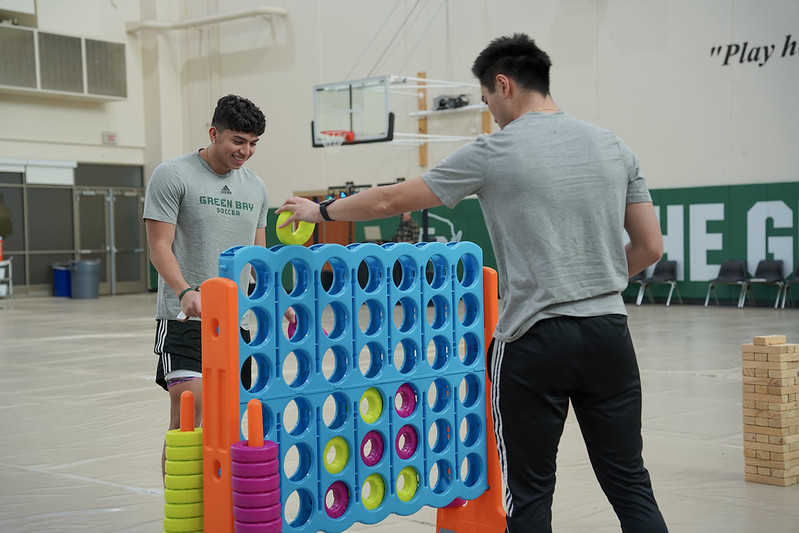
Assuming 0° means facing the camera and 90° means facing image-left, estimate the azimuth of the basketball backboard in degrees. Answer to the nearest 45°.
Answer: approximately 45°

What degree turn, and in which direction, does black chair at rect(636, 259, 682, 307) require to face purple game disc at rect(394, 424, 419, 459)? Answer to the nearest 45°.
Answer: approximately 45° to its left

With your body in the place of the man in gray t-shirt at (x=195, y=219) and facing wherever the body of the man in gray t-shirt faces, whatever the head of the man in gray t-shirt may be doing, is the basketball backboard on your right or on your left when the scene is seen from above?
on your left

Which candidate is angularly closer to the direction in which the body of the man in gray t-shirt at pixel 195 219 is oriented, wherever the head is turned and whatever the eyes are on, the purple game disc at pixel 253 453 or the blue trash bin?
the purple game disc

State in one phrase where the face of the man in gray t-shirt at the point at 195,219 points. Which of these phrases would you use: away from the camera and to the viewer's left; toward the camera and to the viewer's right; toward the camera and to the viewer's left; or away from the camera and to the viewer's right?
toward the camera and to the viewer's right

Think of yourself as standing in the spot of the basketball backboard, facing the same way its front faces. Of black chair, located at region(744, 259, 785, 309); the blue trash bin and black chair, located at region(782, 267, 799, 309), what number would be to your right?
1

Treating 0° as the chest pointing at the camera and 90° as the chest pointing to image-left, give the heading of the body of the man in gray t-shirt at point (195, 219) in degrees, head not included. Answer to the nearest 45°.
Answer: approximately 315°

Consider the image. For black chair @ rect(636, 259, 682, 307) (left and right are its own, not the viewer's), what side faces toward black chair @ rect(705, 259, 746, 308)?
left

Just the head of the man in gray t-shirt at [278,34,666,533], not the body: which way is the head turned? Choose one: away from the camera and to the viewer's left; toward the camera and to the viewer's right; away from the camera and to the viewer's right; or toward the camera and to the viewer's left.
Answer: away from the camera and to the viewer's left

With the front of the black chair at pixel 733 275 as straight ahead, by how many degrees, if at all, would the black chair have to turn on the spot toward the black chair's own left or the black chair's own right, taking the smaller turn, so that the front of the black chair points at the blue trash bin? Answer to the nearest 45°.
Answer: approximately 45° to the black chair's own right
